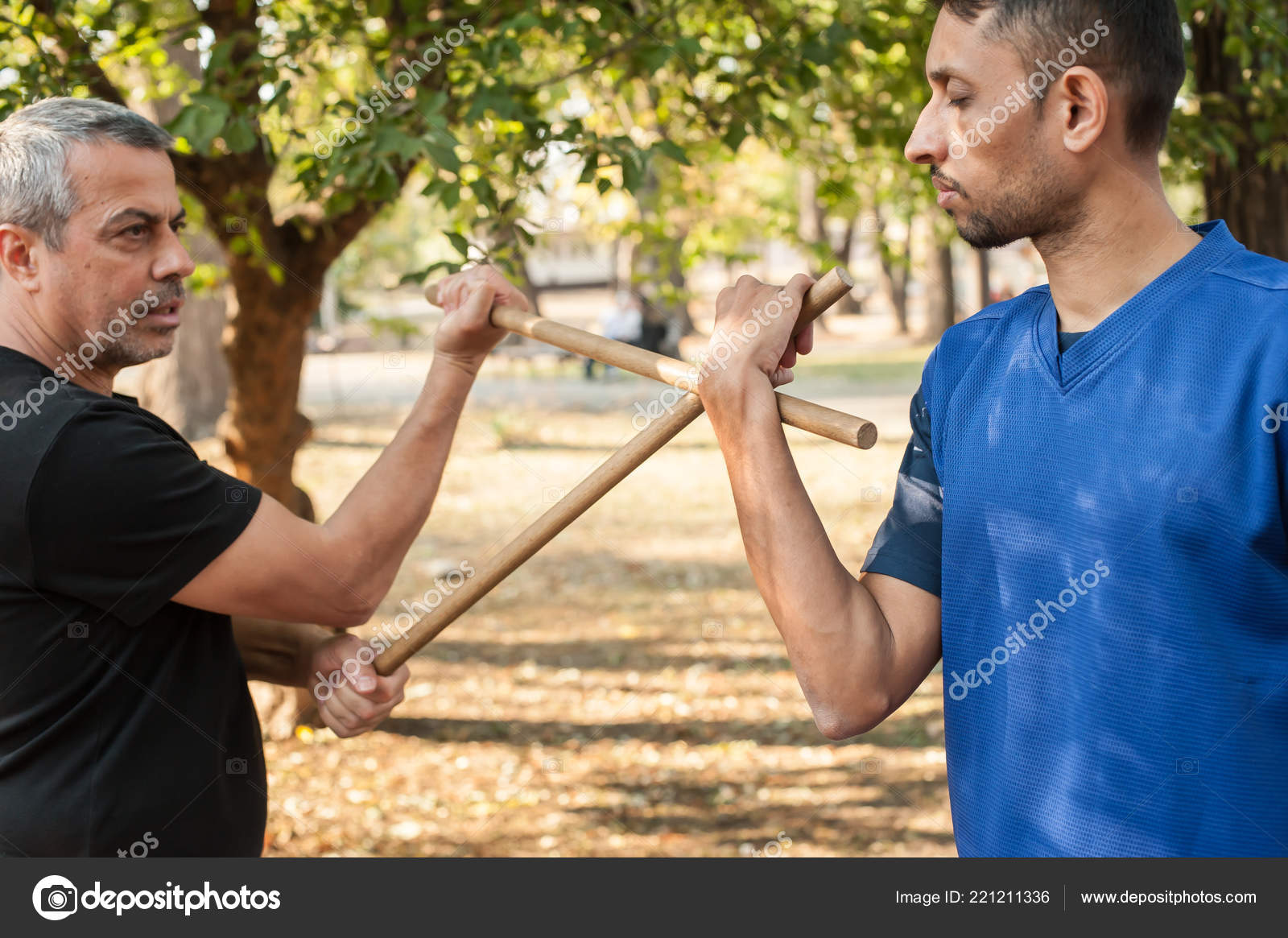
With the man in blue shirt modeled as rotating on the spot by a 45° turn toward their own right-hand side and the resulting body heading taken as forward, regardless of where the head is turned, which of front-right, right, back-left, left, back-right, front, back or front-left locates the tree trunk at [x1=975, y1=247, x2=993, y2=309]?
right

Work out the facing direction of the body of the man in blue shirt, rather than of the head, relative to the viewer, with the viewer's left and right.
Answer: facing the viewer and to the left of the viewer

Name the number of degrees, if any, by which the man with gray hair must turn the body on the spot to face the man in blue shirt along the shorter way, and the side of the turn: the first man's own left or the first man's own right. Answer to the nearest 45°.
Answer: approximately 45° to the first man's own right

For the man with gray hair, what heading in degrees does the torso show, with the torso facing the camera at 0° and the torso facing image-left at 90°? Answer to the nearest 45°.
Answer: approximately 270°

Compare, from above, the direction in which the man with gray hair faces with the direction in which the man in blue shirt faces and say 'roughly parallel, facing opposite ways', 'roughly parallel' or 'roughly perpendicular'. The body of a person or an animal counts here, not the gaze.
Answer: roughly parallel, facing opposite ways

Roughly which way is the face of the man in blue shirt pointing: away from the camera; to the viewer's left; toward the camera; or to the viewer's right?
to the viewer's left

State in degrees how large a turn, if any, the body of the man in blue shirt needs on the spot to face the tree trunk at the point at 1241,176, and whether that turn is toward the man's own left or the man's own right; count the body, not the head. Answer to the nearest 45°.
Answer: approximately 135° to the man's own right

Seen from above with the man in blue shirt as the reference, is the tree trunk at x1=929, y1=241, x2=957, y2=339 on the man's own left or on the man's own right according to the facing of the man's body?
on the man's own right

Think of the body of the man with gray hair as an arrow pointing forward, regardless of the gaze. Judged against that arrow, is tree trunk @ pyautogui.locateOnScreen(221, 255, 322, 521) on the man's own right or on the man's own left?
on the man's own left
